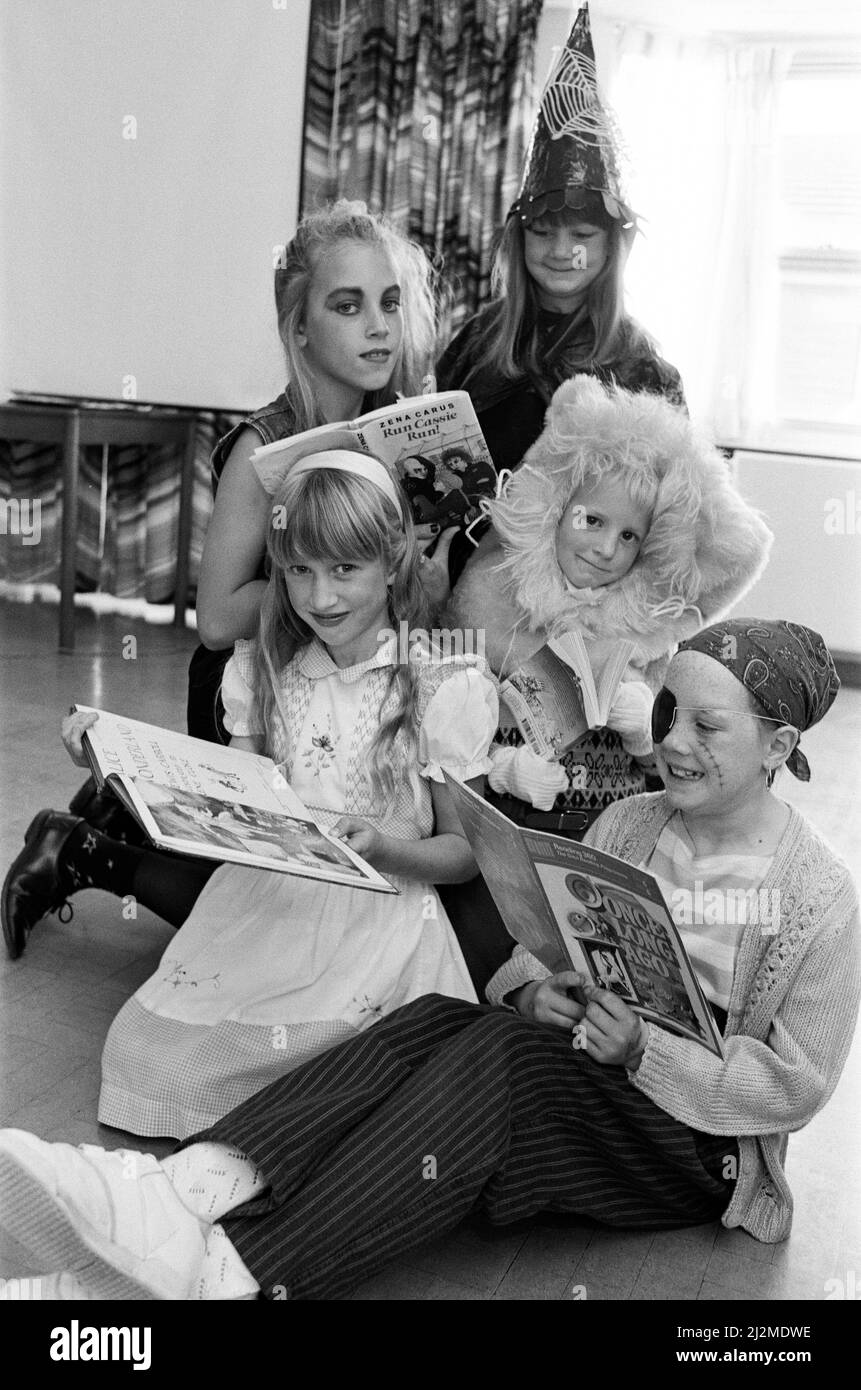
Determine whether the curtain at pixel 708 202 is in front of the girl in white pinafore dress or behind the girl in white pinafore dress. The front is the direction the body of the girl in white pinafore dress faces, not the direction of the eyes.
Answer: behind

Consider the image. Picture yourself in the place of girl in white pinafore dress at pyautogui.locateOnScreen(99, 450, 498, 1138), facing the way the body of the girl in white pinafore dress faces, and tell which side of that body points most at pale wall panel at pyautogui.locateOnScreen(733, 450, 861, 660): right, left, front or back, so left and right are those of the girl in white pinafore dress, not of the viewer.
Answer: back

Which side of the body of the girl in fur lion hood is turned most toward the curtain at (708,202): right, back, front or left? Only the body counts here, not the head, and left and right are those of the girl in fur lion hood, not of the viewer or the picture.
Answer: back

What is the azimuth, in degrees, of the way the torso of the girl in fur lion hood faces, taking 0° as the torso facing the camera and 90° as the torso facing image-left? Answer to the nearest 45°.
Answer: approximately 0°

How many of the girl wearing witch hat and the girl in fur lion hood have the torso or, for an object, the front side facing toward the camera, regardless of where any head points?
2

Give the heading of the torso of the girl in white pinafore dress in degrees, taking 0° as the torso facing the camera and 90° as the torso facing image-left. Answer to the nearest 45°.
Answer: approximately 45°

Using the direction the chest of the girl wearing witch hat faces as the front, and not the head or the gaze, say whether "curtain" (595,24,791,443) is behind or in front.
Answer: behind
